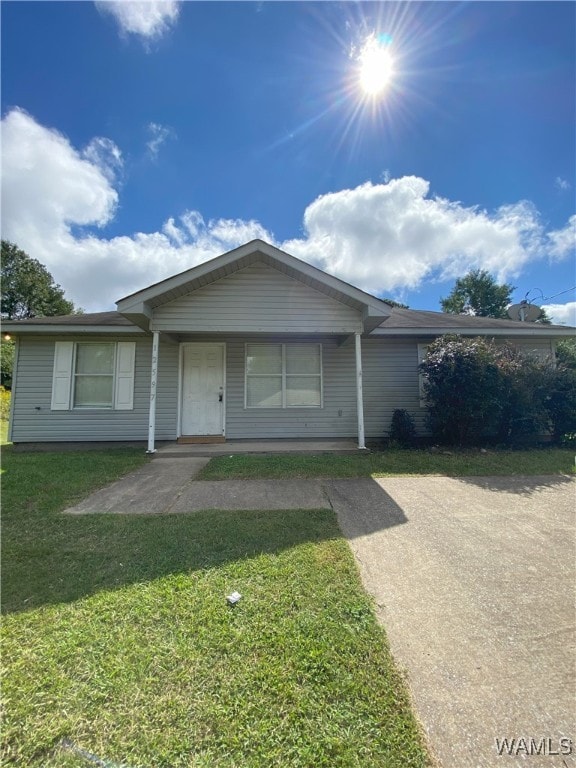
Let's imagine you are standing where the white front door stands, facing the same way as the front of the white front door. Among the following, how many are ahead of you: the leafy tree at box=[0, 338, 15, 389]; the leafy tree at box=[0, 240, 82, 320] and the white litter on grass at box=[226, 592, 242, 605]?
1

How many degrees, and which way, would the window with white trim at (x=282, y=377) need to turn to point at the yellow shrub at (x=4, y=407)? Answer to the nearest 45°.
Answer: approximately 135° to its right

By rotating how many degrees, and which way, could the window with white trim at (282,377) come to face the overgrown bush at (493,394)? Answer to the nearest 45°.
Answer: approximately 90° to its left

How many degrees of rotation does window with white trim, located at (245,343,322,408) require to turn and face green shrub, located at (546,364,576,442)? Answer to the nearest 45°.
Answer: approximately 90° to its left

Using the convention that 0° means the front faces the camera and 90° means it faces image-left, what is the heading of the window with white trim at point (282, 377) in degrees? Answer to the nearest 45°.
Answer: approximately 0°

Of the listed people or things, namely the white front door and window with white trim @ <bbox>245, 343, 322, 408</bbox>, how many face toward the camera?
2

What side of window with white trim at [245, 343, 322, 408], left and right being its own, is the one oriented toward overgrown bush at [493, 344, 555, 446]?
left
